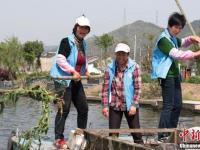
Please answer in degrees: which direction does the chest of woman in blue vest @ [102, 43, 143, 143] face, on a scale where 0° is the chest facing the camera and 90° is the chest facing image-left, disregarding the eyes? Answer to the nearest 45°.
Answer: approximately 0°

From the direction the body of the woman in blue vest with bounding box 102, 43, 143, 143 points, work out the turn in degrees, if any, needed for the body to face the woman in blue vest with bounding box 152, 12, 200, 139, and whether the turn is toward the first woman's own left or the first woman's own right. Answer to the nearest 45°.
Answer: approximately 90° to the first woman's own left

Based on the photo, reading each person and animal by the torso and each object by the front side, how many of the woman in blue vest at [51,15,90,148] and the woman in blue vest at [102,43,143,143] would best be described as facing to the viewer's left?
0

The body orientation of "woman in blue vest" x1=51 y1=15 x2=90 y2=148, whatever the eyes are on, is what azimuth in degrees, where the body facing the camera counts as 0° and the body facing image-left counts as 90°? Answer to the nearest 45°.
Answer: approximately 315°

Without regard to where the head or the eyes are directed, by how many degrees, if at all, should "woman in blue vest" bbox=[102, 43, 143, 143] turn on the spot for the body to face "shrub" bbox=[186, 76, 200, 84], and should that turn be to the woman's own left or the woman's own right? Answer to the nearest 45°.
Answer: approximately 180°

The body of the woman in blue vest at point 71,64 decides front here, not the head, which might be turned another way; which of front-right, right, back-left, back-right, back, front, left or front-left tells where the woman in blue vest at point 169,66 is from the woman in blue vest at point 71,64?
front-left

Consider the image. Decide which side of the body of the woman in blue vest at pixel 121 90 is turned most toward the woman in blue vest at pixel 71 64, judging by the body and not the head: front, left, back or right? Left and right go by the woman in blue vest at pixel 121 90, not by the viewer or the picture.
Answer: right
